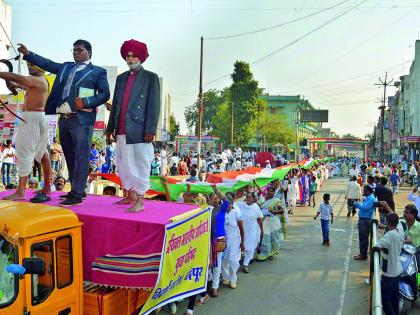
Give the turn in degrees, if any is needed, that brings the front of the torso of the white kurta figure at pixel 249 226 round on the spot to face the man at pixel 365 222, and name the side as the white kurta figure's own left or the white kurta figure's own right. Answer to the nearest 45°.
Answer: approximately 135° to the white kurta figure's own left

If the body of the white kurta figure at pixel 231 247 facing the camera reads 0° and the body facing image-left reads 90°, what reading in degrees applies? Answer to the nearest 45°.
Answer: approximately 45°

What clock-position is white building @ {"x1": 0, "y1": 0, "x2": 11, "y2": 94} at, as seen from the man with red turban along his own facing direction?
The white building is roughly at 4 o'clock from the man with red turban.

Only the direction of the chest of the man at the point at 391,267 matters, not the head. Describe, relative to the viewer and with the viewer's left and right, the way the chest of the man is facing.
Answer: facing away from the viewer and to the left of the viewer

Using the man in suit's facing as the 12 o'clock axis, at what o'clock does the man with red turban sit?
The man with red turban is roughly at 8 o'clock from the man in suit.

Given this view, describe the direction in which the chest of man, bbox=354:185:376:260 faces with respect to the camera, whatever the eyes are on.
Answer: to the viewer's left

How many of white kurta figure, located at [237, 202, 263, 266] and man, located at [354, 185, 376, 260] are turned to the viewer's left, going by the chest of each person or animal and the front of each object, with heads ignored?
1

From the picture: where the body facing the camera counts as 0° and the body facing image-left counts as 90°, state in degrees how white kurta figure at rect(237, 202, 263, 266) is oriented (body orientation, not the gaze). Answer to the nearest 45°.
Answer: approximately 0°
